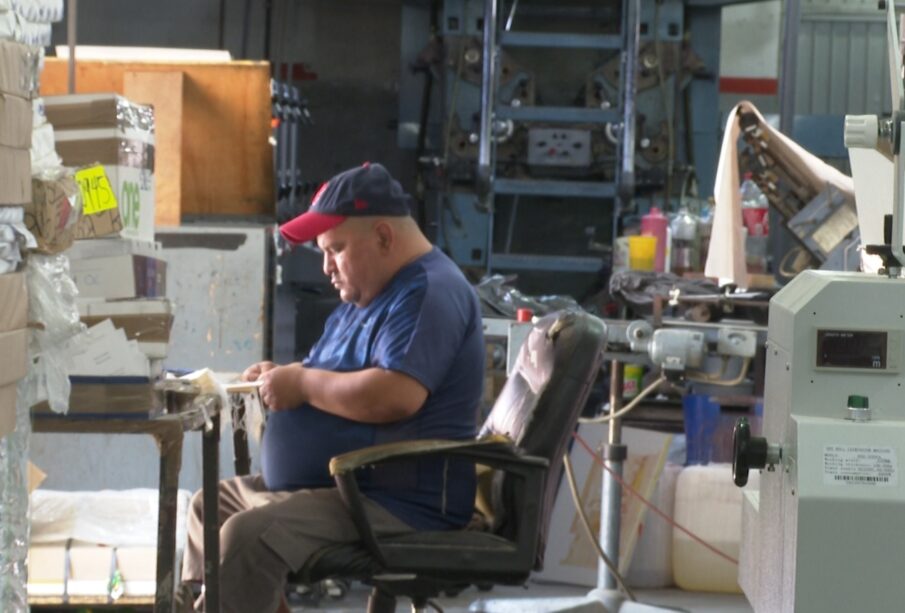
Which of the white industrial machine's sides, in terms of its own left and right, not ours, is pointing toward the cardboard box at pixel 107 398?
right

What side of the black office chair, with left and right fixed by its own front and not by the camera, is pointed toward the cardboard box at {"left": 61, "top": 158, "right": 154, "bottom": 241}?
front

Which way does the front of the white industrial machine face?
toward the camera

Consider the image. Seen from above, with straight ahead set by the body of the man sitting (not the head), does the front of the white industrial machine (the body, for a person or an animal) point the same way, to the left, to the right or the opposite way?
to the left

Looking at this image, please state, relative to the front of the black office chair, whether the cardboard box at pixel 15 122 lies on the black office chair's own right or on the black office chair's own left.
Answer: on the black office chair's own left

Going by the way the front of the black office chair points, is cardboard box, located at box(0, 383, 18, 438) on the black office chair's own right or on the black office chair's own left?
on the black office chair's own left

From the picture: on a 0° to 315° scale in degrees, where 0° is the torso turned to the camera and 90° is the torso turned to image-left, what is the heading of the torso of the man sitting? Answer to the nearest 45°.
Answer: approximately 90°

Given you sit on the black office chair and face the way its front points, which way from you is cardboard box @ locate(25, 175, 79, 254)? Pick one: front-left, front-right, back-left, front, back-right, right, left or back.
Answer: front-left

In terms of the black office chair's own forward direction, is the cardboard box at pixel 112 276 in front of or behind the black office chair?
in front

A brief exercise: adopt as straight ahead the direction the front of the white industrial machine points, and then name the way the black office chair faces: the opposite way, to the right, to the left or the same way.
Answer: to the right

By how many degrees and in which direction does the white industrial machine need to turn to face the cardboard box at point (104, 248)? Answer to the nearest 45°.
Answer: approximately 90° to its right

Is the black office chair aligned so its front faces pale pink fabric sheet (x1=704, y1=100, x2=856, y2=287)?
no

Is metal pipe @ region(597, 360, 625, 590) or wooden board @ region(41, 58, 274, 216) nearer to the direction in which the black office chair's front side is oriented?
the wooden board

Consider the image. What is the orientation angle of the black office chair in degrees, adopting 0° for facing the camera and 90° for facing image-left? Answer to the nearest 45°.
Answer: approximately 90°

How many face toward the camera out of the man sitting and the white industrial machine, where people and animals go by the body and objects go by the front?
1

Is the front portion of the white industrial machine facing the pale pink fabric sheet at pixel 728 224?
no

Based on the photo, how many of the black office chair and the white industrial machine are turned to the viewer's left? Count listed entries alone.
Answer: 1
